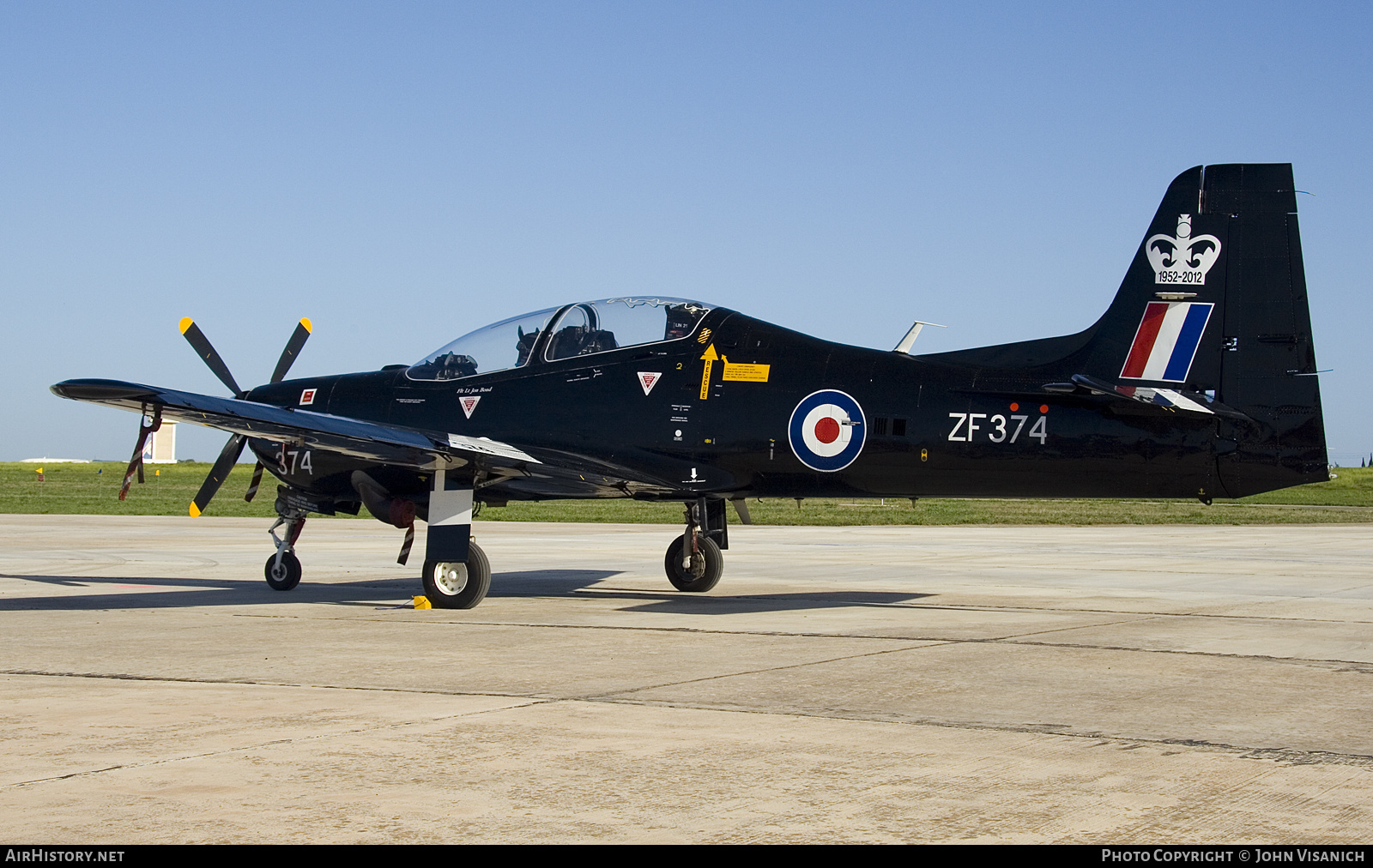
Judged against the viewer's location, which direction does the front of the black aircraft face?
facing away from the viewer and to the left of the viewer
